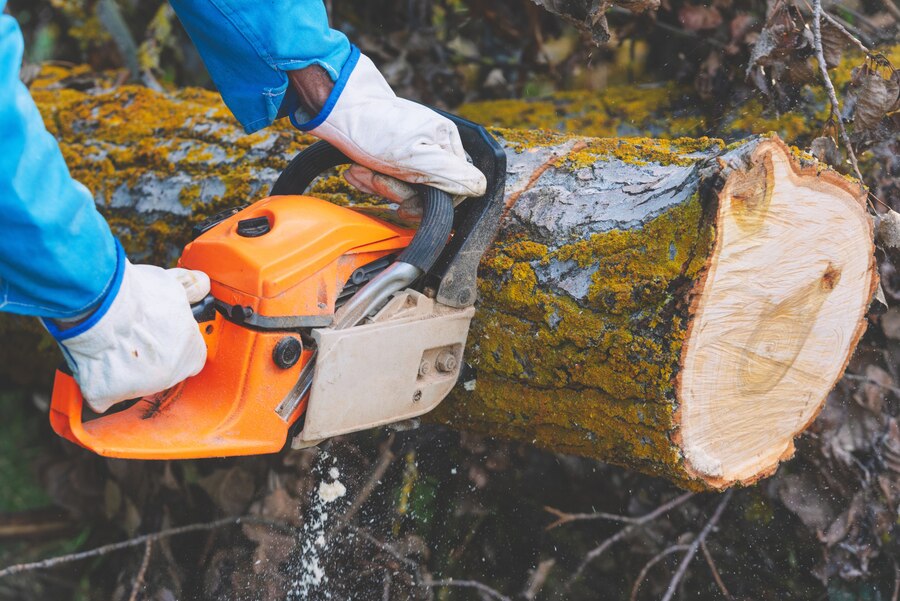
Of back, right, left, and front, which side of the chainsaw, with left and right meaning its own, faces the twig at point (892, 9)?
front

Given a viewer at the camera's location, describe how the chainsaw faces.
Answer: facing away from the viewer and to the right of the viewer

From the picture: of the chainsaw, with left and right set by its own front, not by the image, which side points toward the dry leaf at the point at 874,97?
front

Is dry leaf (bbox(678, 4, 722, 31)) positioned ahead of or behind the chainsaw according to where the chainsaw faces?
ahead
